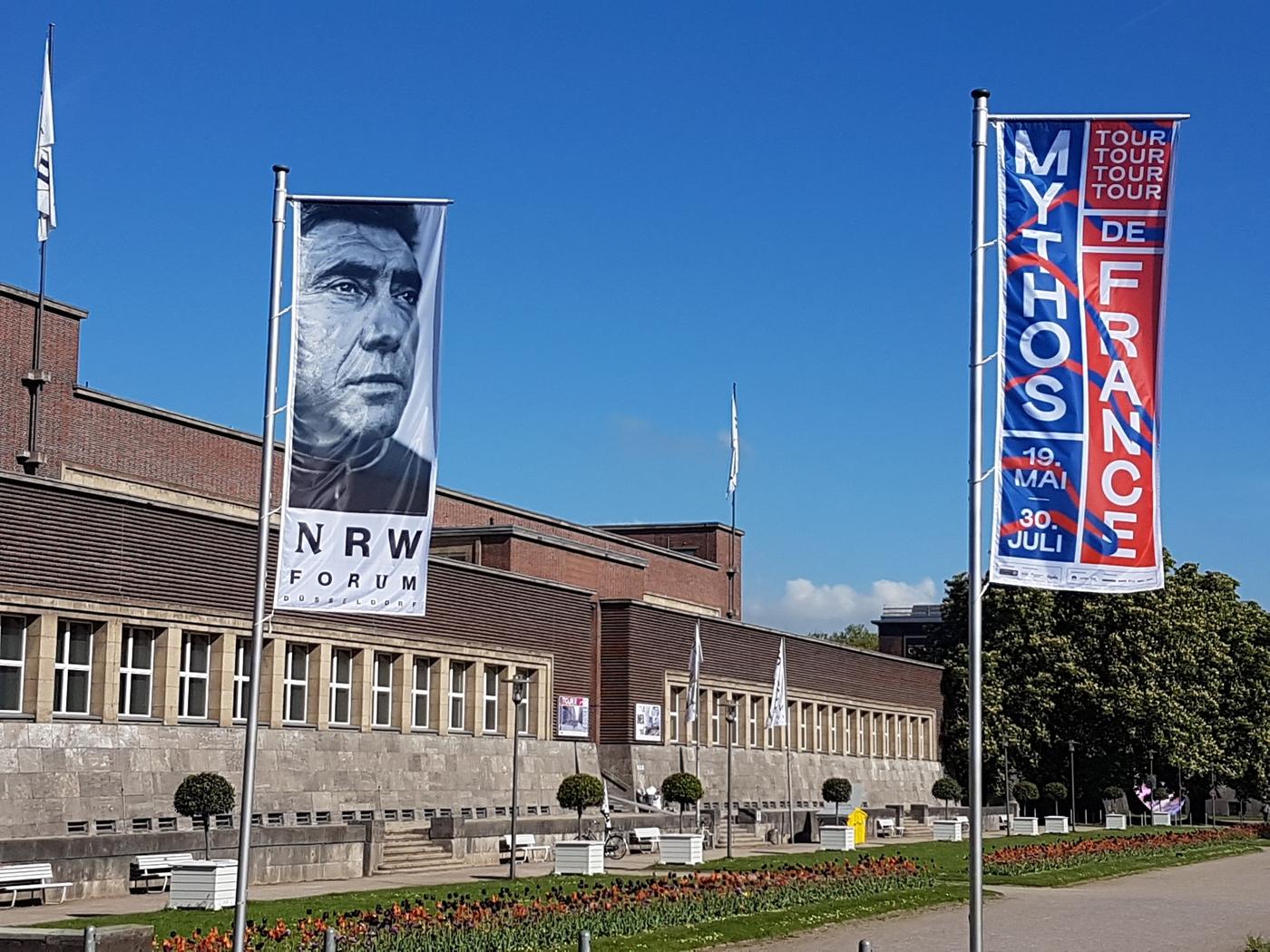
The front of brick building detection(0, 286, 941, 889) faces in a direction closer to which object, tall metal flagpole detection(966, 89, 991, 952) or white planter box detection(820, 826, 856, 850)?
the tall metal flagpole

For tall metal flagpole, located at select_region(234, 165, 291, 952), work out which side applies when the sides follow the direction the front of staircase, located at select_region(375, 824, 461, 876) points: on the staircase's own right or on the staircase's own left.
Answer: on the staircase's own right

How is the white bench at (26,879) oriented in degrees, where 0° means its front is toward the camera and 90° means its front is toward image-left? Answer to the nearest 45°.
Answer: approximately 315°

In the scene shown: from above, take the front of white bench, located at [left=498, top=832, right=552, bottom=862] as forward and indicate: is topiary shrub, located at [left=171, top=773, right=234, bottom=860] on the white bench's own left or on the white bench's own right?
on the white bench's own right

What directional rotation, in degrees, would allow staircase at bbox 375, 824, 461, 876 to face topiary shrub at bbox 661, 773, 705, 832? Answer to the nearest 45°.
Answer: approximately 90° to its left

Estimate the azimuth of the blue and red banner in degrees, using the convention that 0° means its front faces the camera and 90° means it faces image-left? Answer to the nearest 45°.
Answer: approximately 0°

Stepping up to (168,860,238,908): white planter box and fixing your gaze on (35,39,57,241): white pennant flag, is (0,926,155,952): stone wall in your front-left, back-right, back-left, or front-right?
back-left
